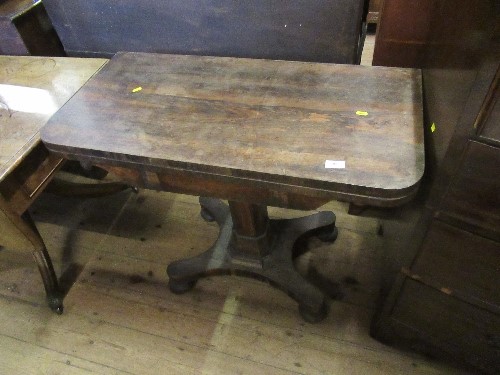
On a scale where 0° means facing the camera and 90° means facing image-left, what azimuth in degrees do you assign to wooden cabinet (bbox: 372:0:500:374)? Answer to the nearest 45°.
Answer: approximately 45°
